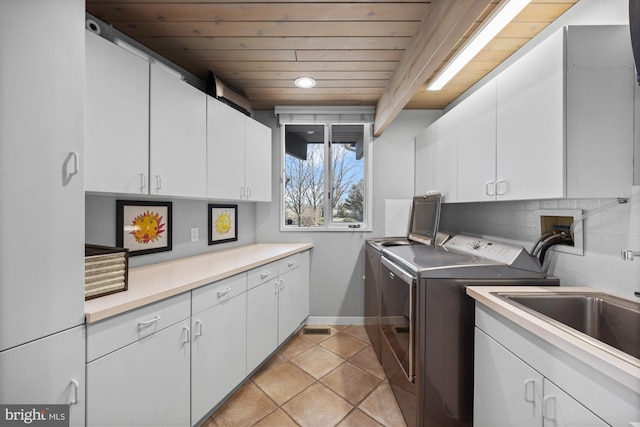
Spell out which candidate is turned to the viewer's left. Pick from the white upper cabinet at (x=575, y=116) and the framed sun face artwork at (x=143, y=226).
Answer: the white upper cabinet

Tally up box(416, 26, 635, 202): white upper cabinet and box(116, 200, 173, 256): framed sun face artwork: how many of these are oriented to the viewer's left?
1

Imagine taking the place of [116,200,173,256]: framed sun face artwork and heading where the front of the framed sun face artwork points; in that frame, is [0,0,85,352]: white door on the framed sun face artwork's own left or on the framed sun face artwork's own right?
on the framed sun face artwork's own right

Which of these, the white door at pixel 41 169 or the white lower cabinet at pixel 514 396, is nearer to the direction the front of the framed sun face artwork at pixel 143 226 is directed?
the white lower cabinet

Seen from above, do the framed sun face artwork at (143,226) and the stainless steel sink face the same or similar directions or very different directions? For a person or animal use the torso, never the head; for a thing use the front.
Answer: very different directions

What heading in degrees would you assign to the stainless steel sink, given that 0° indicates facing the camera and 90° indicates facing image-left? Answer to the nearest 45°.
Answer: approximately 45°

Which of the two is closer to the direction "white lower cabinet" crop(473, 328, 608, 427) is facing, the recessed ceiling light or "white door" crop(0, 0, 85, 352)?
the white door

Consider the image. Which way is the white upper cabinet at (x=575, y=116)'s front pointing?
to the viewer's left

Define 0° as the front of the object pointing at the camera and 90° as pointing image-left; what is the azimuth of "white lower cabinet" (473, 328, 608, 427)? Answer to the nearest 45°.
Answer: approximately 45°

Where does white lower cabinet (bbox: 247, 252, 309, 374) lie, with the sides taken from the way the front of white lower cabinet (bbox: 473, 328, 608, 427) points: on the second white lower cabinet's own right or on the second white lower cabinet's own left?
on the second white lower cabinet's own right

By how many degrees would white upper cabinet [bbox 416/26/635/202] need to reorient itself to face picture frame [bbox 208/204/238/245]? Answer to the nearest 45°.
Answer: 0° — it already faces it

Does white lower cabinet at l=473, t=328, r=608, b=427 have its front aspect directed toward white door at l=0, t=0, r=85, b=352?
yes
